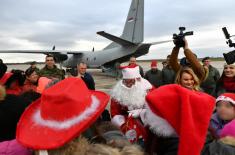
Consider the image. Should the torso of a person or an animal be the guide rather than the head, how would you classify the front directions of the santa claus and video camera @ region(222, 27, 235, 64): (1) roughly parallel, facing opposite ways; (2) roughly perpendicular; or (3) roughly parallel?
roughly perpendicular

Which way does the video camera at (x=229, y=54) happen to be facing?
to the viewer's left

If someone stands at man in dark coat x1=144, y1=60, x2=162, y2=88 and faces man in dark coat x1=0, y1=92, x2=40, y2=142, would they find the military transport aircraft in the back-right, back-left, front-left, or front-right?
back-right

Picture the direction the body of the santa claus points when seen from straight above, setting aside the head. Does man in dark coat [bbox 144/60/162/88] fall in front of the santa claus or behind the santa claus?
behind

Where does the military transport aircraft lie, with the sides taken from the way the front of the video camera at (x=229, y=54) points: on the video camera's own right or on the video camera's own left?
on the video camera's own right

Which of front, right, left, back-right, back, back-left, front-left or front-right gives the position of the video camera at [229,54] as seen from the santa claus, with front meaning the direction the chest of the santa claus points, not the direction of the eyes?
back-left

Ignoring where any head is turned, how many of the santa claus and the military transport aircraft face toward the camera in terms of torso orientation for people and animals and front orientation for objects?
1

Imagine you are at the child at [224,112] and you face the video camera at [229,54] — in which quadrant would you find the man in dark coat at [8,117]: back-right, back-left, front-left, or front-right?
back-left

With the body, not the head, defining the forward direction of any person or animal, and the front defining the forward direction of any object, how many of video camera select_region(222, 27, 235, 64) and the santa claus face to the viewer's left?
1

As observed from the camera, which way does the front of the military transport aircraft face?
facing away from the viewer and to the left of the viewer
